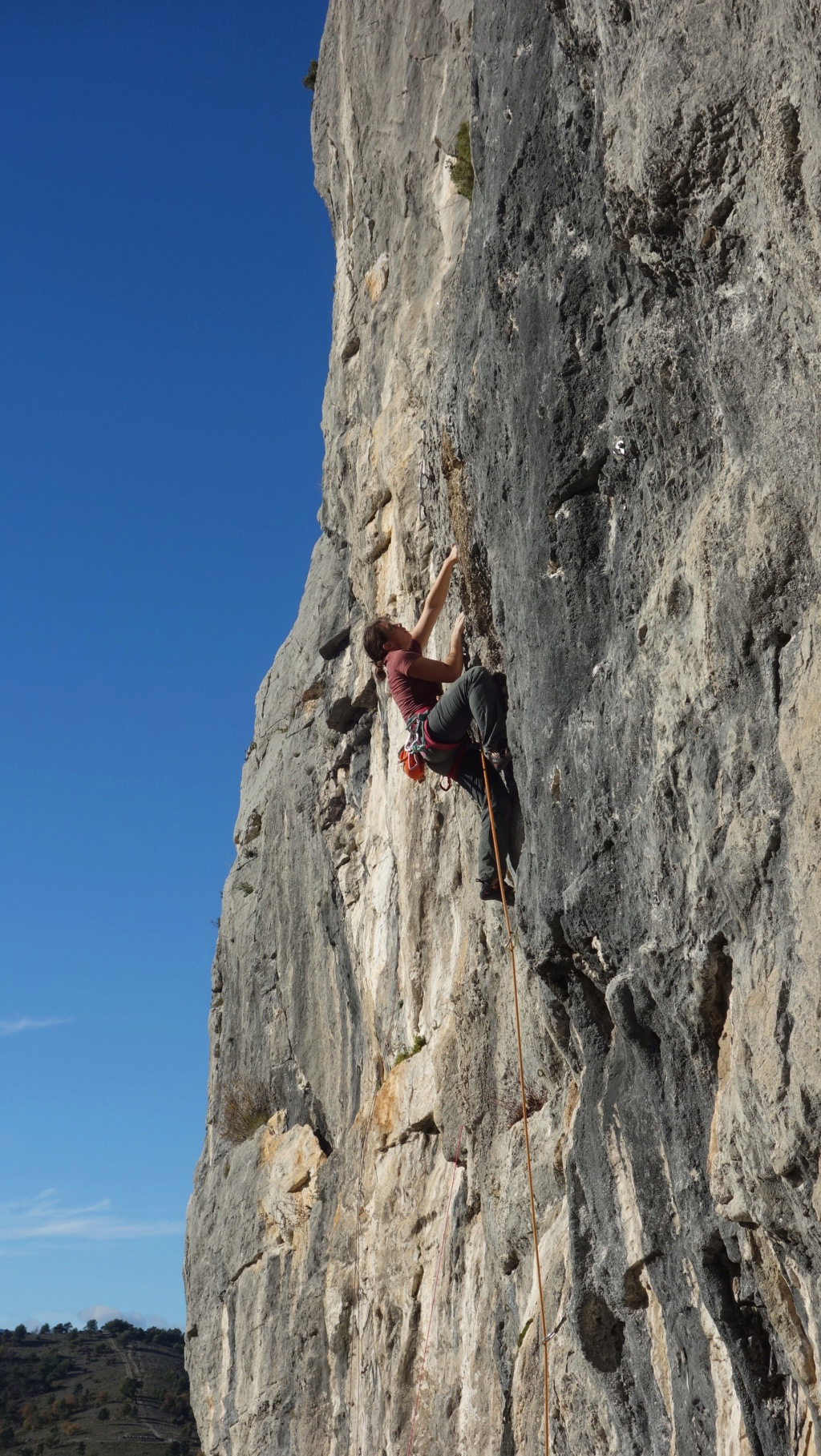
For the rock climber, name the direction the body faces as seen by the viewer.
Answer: to the viewer's right
